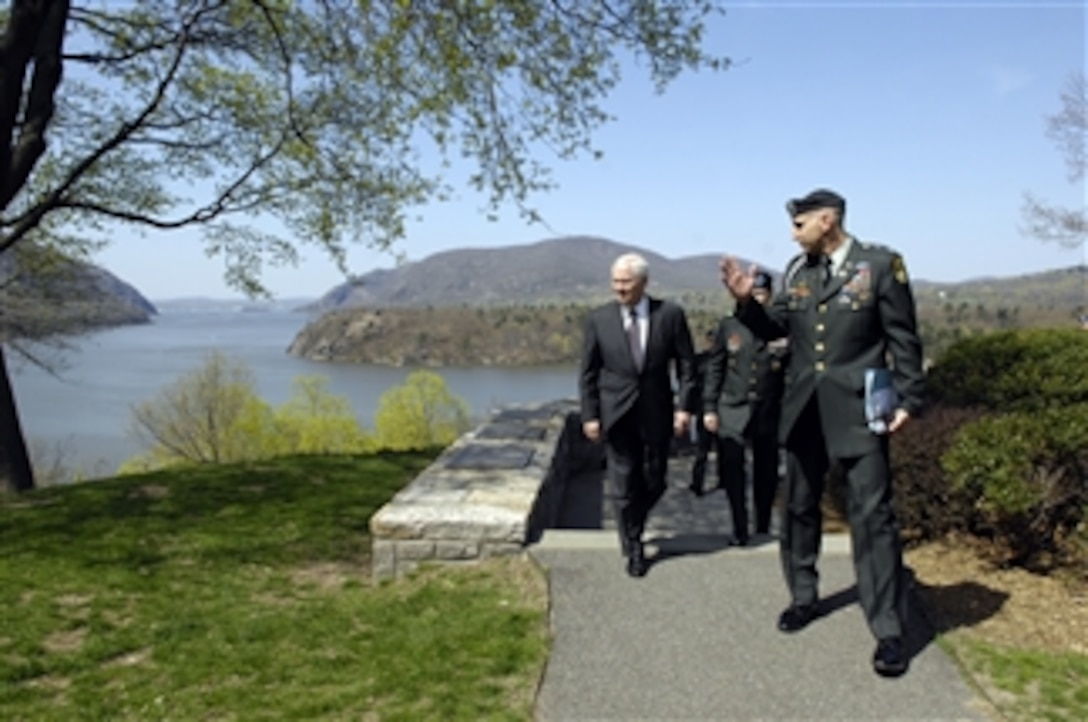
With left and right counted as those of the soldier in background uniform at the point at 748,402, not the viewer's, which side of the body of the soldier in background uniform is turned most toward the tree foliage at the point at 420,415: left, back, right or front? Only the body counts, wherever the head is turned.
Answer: back

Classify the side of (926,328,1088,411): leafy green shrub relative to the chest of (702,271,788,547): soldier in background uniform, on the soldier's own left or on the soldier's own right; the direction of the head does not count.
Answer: on the soldier's own left

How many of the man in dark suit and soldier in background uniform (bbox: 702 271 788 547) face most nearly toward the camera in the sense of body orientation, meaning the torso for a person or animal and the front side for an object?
2

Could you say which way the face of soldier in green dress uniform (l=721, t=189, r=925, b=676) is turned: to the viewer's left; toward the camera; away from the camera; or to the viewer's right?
to the viewer's left

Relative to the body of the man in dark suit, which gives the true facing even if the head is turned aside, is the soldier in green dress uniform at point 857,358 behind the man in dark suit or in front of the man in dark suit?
in front

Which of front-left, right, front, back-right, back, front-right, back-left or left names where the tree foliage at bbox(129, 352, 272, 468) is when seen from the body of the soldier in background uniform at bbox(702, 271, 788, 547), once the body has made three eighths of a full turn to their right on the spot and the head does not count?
front

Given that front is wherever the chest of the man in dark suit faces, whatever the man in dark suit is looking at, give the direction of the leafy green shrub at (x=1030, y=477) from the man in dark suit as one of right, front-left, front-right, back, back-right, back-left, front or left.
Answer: left

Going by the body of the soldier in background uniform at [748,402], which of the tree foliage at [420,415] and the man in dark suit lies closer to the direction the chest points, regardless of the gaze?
the man in dark suit

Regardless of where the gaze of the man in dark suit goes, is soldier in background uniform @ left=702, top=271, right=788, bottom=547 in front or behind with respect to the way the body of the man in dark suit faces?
behind

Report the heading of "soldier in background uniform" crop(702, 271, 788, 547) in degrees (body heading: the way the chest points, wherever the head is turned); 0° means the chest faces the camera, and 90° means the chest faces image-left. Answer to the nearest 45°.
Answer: approximately 0°
